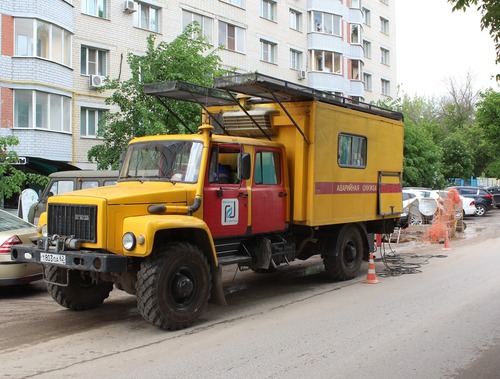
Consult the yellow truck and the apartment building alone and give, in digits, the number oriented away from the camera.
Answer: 0

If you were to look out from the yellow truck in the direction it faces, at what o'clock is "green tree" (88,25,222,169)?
The green tree is roughly at 4 o'clock from the yellow truck.

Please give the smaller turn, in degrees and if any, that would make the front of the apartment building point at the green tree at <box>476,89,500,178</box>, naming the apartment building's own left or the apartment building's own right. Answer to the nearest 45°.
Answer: approximately 45° to the apartment building's own left

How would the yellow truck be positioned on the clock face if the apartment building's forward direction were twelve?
The yellow truck is roughly at 1 o'clock from the apartment building.

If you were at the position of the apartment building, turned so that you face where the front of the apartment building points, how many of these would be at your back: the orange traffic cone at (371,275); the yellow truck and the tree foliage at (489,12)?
0

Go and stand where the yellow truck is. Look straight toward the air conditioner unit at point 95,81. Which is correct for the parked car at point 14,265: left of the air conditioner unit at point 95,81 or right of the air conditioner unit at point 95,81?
left

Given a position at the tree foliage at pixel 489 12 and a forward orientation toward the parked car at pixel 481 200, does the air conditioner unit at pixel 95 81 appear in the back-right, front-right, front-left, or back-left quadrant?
front-left

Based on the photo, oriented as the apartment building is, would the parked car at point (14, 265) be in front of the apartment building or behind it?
in front

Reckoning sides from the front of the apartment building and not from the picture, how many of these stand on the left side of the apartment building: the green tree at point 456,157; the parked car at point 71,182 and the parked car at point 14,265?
1

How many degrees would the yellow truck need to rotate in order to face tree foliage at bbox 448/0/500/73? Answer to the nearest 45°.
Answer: approximately 135° to its left

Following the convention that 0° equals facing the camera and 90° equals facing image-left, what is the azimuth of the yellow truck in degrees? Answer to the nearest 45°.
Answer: approximately 45°

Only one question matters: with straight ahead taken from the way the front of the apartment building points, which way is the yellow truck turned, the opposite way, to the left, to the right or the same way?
to the right

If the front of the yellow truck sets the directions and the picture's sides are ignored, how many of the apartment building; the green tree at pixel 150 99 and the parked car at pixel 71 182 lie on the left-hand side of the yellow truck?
0

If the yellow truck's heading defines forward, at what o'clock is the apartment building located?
The apartment building is roughly at 4 o'clock from the yellow truck.

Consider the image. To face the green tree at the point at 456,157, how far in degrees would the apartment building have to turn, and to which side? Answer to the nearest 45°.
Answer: approximately 90° to its left

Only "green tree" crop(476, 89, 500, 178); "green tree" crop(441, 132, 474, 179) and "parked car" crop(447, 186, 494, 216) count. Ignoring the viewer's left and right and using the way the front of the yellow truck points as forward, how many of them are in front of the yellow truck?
0

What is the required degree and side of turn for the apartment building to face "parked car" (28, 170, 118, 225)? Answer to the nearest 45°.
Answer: approximately 45° to its right

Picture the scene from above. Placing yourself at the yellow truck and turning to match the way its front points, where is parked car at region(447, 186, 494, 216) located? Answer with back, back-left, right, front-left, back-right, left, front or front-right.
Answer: back
